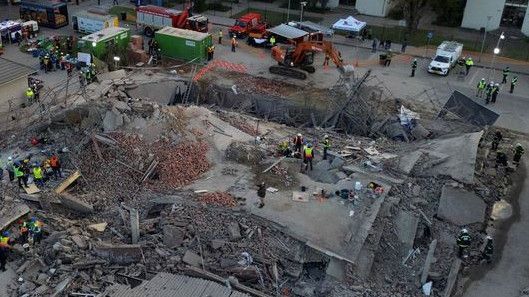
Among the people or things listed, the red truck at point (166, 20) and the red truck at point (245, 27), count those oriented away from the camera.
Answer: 0

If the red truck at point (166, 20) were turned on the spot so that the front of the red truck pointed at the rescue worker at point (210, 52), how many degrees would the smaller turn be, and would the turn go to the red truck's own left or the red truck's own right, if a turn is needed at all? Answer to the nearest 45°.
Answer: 0° — it already faces them

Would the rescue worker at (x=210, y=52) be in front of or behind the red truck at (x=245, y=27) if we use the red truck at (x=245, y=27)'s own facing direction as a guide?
in front

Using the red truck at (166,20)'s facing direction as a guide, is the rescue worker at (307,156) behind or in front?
in front

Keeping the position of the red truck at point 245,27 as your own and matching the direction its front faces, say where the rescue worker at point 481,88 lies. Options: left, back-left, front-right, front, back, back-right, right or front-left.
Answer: left

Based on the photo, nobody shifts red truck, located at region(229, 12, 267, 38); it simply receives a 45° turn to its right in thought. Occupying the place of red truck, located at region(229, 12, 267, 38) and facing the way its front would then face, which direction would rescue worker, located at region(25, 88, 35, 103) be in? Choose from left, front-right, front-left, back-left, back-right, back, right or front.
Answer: front-left

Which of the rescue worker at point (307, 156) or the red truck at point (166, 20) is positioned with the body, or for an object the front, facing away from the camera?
the rescue worker

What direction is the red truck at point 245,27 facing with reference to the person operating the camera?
facing the viewer and to the left of the viewer

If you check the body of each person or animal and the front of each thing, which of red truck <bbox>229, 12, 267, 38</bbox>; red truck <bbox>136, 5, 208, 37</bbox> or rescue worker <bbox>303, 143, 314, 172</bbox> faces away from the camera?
the rescue worker

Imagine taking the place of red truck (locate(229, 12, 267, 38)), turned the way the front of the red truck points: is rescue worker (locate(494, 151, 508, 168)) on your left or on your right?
on your left

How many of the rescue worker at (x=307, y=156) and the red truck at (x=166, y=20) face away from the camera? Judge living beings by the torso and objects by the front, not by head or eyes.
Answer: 1

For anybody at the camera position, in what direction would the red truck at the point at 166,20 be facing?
facing the viewer and to the right of the viewer

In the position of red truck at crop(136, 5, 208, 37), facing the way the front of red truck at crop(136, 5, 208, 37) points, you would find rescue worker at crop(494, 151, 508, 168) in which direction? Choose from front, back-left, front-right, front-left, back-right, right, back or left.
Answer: front

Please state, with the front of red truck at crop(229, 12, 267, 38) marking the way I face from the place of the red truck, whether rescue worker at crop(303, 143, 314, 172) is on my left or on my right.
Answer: on my left

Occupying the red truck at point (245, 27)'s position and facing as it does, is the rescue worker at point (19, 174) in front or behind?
in front

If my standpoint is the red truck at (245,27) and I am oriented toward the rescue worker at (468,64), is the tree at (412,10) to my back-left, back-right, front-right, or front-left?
front-left

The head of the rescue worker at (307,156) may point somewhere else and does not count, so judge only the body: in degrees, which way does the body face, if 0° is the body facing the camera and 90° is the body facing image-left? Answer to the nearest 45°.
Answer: approximately 180°

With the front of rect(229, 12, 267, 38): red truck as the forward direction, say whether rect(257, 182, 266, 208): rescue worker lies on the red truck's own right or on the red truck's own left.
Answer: on the red truck's own left

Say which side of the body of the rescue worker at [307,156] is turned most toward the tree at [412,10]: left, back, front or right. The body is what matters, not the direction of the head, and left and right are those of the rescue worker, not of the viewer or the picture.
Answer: front

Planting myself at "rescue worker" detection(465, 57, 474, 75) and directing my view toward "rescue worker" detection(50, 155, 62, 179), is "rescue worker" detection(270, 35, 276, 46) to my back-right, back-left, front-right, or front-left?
front-right
